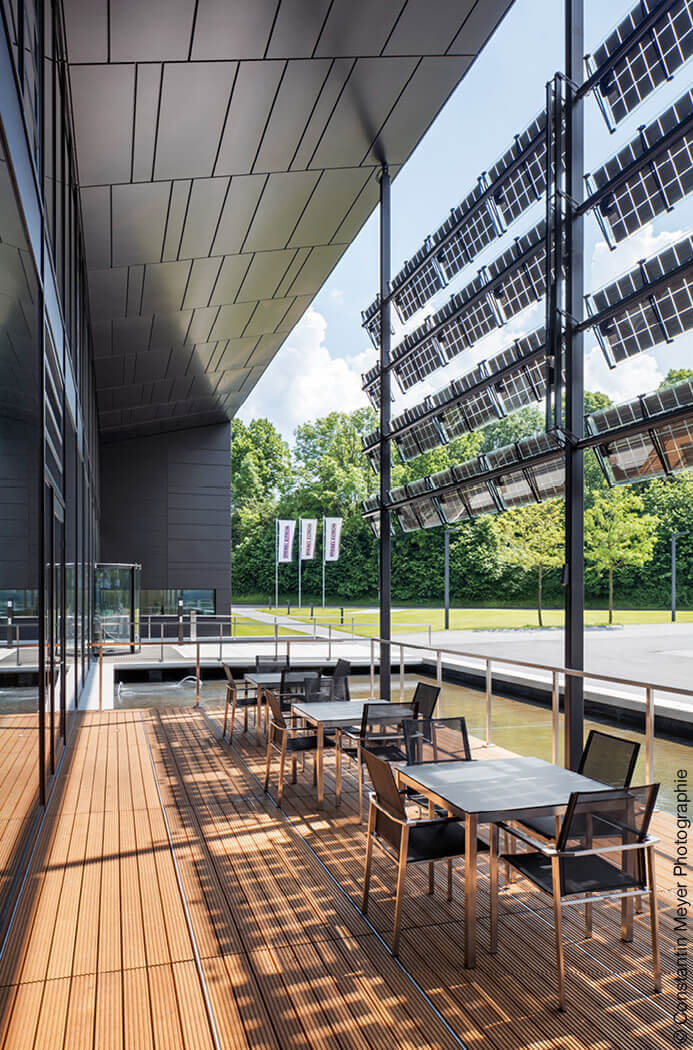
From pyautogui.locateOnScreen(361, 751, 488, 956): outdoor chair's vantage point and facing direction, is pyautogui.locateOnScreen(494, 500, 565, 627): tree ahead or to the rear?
ahead

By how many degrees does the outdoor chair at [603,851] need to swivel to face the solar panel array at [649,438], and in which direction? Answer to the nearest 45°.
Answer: approximately 45° to its right

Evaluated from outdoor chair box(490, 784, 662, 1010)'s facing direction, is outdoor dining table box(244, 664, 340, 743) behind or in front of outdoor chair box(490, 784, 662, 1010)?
in front

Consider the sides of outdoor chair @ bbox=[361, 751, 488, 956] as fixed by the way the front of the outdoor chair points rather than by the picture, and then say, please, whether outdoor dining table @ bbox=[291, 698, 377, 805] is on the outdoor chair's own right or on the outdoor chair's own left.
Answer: on the outdoor chair's own left

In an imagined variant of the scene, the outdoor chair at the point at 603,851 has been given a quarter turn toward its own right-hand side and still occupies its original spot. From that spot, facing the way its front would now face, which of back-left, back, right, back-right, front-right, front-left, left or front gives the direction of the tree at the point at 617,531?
front-left

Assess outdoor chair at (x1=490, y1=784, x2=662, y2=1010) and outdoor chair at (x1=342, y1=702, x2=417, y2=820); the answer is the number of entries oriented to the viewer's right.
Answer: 0

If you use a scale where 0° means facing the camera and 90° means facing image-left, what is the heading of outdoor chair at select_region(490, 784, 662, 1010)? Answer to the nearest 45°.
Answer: approximately 135°

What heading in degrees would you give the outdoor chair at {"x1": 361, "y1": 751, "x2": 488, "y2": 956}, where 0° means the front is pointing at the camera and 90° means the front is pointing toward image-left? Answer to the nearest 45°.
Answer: approximately 225°

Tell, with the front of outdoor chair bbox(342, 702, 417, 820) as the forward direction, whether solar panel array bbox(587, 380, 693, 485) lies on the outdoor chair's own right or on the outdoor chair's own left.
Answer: on the outdoor chair's own right

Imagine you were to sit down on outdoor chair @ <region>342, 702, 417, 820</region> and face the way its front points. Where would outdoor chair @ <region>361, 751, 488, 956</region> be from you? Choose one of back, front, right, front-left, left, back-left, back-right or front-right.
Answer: back-left

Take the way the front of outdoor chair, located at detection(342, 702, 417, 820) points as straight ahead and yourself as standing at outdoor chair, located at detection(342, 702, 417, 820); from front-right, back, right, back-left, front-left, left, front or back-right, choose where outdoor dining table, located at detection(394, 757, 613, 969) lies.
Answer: back-left
